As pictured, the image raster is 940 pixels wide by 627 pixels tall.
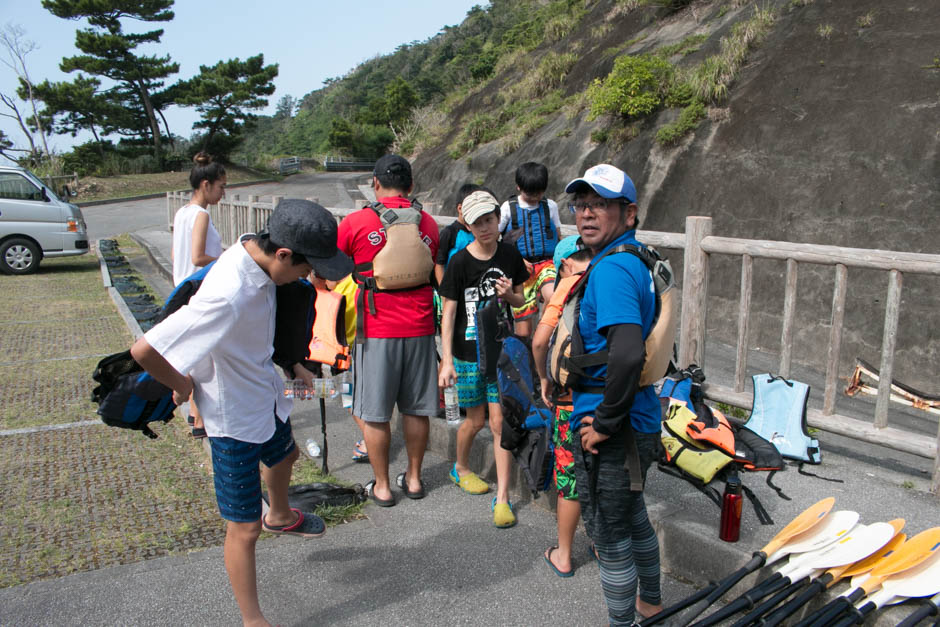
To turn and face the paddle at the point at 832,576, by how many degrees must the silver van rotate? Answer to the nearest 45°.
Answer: approximately 90° to its right

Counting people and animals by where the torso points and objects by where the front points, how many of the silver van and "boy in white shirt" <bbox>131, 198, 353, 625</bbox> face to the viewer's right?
2

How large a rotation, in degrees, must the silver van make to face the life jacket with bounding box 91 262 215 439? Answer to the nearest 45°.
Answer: approximately 90° to its right

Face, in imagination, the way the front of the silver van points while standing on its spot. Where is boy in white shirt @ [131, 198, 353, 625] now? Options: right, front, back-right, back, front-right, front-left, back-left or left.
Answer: right

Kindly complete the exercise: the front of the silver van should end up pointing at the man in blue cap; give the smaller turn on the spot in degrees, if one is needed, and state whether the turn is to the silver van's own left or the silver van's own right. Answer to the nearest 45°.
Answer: approximately 90° to the silver van's own right

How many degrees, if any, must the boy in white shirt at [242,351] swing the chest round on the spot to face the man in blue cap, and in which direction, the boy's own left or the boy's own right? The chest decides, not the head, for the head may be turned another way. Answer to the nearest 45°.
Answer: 0° — they already face them

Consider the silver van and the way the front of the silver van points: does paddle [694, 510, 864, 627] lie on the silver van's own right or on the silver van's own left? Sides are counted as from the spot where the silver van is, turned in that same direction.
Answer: on the silver van's own right

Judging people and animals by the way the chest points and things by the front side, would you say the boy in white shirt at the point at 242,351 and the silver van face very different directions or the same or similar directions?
same or similar directions

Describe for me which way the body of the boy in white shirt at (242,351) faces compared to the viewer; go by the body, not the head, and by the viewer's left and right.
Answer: facing to the right of the viewer

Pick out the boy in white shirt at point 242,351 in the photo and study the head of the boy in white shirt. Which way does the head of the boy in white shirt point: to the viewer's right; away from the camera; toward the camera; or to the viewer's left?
to the viewer's right

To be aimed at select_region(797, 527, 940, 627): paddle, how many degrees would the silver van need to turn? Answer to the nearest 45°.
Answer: approximately 90° to its right

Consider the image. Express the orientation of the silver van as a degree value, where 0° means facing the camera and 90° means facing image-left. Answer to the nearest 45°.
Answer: approximately 270°

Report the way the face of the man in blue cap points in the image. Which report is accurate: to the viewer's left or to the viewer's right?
to the viewer's left

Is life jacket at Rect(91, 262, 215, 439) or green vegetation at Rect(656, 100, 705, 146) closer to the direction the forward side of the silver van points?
the green vegetation

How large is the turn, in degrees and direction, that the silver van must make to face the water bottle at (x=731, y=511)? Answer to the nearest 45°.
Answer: approximately 90° to its right

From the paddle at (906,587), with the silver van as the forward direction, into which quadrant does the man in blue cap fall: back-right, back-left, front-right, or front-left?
front-left
